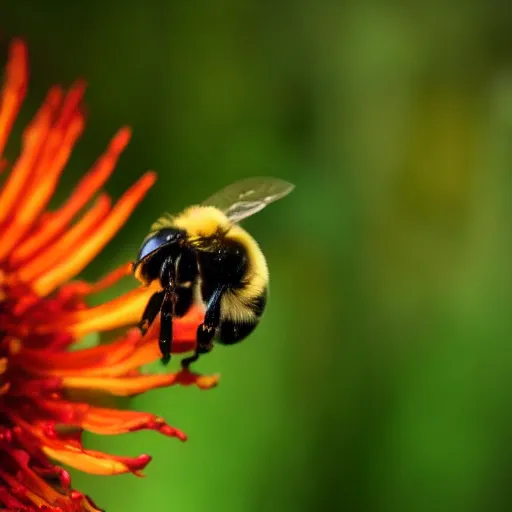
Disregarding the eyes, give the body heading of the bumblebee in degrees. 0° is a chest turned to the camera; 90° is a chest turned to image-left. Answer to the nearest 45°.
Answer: approximately 90°
